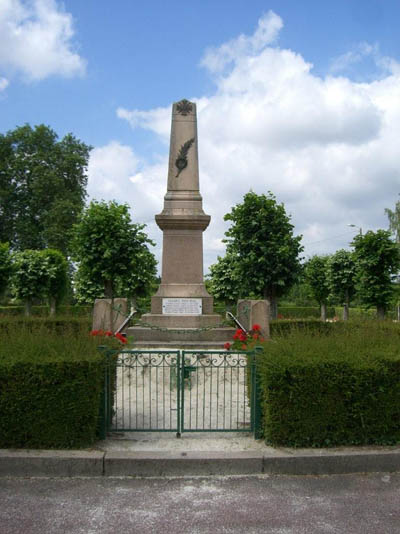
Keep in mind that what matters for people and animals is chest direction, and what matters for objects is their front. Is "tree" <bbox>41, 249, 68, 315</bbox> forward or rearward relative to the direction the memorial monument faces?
rearward

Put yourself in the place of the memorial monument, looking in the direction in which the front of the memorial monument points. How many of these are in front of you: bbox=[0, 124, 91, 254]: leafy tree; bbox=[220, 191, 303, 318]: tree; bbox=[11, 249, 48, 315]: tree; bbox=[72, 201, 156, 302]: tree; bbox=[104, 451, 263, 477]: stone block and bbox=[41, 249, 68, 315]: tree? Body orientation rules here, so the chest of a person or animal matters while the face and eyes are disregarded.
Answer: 1

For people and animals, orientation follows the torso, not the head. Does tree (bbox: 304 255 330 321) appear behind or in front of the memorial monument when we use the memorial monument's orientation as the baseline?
behind

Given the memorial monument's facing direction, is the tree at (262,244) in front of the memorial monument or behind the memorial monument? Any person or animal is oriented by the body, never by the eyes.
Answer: behind

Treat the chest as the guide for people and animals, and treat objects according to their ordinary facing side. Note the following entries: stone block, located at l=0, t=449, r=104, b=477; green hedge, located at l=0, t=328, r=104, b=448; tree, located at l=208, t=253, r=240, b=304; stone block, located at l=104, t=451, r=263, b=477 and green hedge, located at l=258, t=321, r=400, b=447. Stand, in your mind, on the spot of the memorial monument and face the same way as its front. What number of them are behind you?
1

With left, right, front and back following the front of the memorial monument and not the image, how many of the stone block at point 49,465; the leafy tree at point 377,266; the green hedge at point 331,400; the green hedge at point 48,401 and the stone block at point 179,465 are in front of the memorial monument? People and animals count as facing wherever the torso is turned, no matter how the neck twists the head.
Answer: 4

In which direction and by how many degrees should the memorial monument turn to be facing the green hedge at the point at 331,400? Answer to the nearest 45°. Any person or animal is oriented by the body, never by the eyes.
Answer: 0° — it already faces it

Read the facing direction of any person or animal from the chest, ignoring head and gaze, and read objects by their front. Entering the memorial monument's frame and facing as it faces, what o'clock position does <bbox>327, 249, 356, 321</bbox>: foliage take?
The foliage is roughly at 7 o'clock from the memorial monument.

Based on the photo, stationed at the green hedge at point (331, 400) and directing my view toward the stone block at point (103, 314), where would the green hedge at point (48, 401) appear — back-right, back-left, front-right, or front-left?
front-left

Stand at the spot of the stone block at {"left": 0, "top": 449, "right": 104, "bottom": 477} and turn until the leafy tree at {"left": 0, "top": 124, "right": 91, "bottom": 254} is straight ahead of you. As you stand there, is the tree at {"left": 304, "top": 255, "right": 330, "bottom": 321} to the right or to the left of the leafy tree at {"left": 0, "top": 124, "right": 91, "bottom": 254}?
right

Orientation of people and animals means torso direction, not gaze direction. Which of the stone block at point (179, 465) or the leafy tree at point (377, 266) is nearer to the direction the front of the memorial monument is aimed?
the stone block

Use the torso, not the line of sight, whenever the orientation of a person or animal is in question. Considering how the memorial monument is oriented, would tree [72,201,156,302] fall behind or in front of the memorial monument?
behind

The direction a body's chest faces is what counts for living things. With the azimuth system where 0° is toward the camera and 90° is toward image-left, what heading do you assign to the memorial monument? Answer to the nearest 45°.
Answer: approximately 0°

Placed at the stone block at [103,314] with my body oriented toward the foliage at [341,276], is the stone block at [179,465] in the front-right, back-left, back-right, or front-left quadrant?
back-right

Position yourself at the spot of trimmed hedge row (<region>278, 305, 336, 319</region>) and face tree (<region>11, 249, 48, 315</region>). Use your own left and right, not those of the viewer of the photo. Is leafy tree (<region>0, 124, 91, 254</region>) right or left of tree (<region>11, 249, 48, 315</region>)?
right

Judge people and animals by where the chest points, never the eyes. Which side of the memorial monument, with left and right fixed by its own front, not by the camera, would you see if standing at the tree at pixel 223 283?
back
